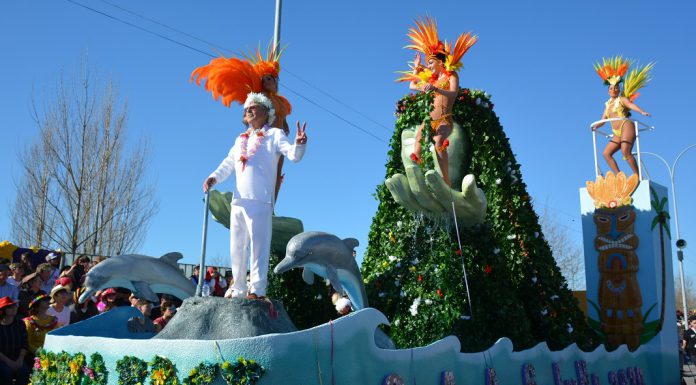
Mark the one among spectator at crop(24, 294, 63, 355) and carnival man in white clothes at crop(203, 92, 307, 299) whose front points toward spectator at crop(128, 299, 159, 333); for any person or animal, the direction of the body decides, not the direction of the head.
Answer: spectator at crop(24, 294, 63, 355)

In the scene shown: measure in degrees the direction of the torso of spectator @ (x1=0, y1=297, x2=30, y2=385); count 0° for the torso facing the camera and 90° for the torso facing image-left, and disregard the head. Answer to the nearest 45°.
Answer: approximately 315°

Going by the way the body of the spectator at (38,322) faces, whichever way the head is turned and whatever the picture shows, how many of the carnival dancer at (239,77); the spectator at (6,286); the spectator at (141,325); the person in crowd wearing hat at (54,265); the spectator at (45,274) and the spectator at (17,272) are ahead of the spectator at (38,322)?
2

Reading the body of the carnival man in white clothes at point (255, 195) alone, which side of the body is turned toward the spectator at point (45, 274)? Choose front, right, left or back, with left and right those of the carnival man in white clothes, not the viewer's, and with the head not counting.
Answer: right

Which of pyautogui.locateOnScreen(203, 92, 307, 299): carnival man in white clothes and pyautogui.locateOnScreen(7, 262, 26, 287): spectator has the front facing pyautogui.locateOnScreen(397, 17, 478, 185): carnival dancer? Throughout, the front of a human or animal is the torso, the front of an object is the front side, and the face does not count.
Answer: the spectator

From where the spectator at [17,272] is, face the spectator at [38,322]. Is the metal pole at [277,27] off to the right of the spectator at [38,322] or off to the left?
left

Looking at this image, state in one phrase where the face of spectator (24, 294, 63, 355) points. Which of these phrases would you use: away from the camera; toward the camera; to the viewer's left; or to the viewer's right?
to the viewer's right

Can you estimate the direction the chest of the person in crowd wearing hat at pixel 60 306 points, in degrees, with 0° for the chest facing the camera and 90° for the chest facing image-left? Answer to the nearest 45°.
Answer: approximately 315°
